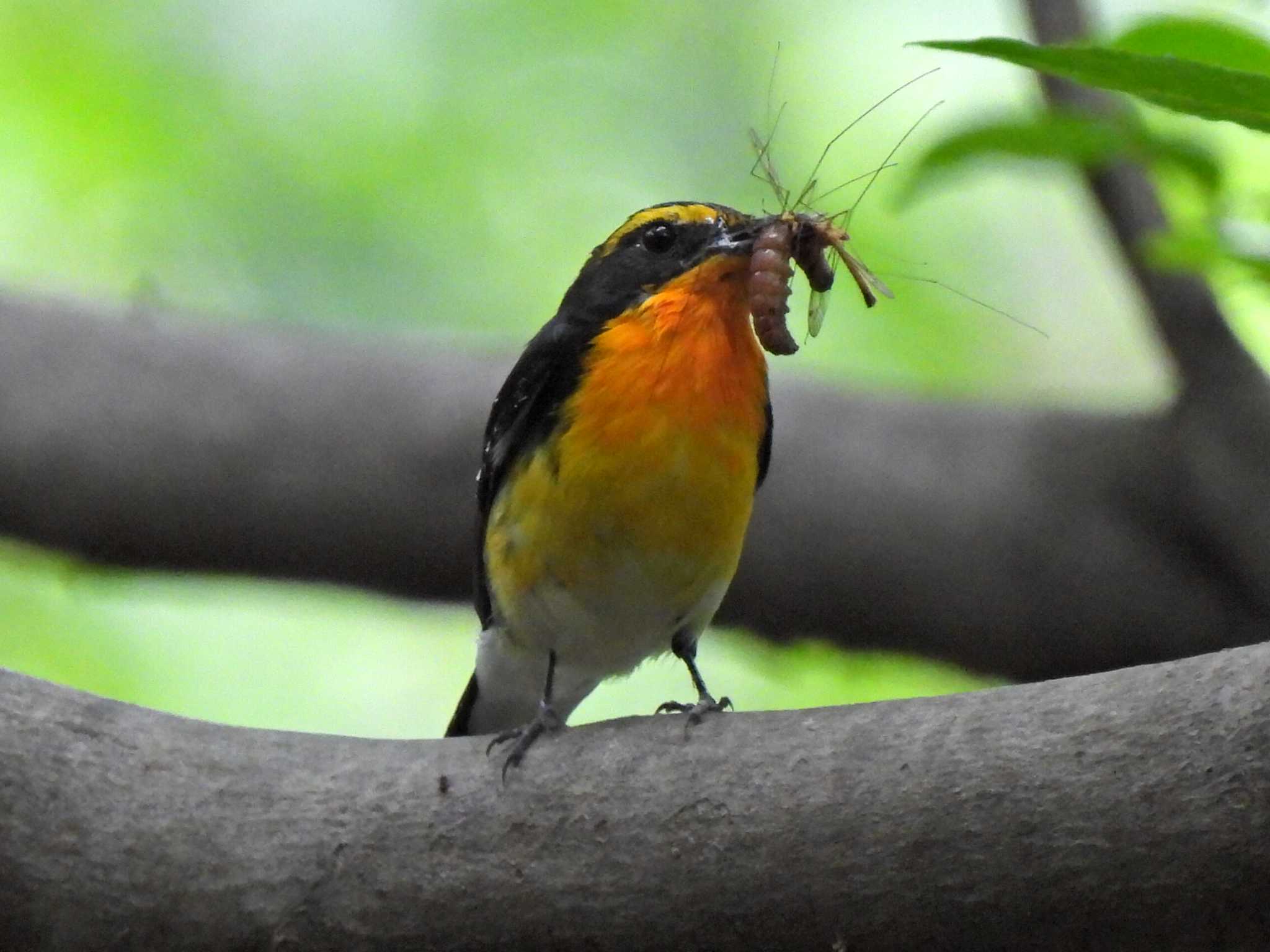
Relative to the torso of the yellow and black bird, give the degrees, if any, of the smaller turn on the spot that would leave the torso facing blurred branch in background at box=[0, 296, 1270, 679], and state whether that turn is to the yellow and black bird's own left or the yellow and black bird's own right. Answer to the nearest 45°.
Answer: approximately 135° to the yellow and black bird's own left

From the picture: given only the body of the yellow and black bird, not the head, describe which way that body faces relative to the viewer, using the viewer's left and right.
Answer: facing the viewer and to the right of the viewer

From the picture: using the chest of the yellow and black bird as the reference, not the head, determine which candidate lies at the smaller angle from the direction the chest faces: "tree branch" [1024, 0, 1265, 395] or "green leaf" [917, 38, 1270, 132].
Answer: the green leaf

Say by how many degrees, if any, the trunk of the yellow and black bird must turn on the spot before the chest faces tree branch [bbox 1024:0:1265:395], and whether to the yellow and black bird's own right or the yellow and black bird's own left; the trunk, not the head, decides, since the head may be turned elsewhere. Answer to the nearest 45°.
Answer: approximately 90° to the yellow and black bird's own left
